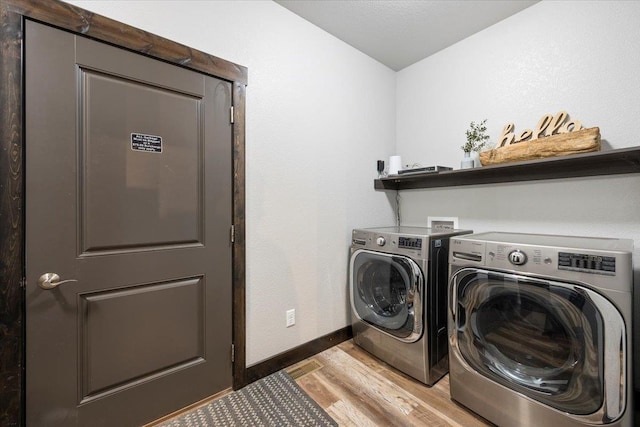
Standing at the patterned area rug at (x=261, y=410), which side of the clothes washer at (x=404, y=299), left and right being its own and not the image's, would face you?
front

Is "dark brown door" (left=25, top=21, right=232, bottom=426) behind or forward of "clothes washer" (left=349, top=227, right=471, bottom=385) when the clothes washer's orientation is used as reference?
forward

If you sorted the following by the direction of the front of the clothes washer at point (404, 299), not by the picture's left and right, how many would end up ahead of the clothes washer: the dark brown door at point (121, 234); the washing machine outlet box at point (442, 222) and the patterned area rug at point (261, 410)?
2

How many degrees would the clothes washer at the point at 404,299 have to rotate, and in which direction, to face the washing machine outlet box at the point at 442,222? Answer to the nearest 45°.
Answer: approximately 180°

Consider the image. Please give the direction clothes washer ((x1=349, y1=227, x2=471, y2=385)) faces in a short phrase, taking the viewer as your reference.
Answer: facing the viewer and to the left of the viewer
